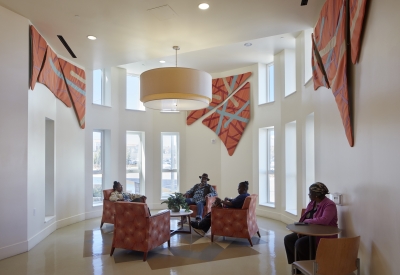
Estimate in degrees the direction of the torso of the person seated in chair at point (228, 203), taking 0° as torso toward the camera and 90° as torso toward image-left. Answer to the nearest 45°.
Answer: approximately 90°

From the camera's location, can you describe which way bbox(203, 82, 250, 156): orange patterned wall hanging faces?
facing the viewer

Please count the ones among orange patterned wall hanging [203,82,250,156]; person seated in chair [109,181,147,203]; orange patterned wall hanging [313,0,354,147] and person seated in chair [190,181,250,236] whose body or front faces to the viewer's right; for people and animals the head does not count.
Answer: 1

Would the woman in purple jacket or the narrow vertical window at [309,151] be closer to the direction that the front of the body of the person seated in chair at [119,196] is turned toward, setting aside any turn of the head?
the narrow vertical window

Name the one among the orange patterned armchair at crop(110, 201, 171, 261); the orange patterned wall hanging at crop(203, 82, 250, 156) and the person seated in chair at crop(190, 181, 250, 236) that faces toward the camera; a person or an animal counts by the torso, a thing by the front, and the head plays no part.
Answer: the orange patterned wall hanging

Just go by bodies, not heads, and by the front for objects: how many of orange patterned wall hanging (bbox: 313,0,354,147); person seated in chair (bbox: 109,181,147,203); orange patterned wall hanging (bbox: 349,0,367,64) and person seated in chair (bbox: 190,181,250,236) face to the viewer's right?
1

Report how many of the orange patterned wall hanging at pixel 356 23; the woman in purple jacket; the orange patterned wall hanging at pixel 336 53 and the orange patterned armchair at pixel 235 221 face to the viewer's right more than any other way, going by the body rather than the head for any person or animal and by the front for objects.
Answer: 0

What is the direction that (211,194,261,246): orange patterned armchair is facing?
to the viewer's left

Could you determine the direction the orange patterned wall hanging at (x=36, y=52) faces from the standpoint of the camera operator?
facing the viewer and to the right of the viewer

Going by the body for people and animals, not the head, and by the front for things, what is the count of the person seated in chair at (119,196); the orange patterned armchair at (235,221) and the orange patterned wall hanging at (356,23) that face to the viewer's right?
1

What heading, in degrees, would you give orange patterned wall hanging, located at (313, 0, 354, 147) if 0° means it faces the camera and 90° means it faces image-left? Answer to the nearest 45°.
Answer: approximately 45°
